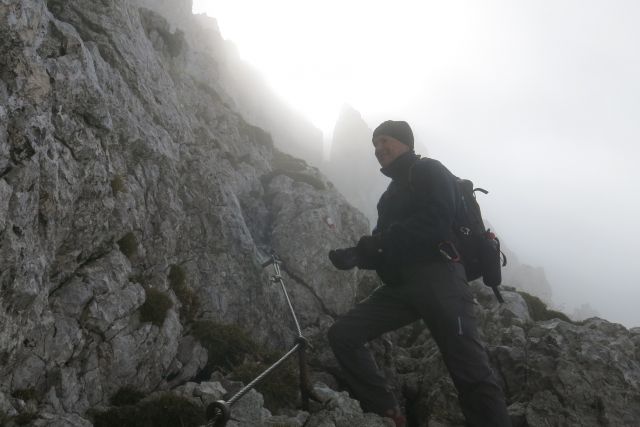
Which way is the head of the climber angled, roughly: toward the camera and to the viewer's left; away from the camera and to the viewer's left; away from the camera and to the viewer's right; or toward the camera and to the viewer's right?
toward the camera and to the viewer's left

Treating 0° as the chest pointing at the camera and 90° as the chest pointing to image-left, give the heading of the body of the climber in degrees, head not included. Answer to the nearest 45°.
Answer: approximately 90°
